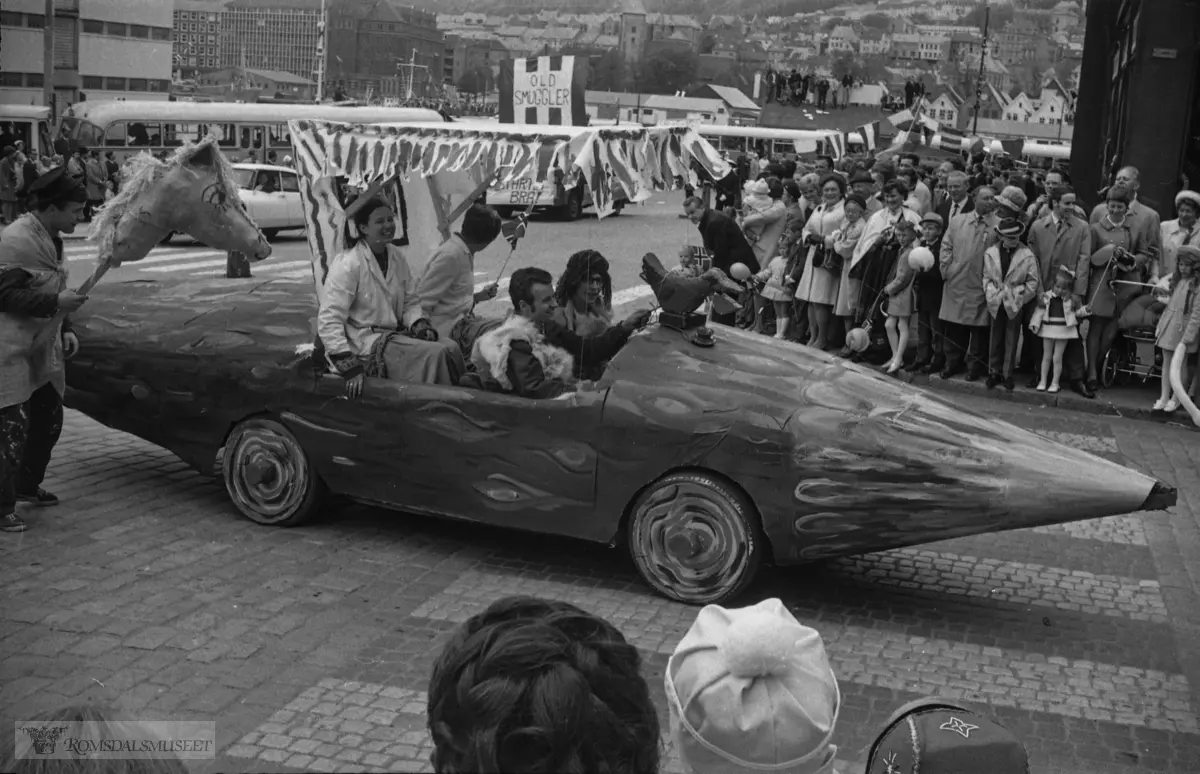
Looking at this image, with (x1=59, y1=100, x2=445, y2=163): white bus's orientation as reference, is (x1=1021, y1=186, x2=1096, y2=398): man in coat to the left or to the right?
on its left

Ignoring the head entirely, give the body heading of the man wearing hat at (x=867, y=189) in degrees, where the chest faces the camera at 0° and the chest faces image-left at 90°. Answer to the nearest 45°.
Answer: approximately 45°

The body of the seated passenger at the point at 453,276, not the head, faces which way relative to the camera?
to the viewer's right

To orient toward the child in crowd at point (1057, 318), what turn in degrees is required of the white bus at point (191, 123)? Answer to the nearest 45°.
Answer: approximately 135° to its left

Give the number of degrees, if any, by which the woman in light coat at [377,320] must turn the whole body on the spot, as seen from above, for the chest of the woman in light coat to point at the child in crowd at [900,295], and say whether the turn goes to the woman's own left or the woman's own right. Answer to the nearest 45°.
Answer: approximately 90° to the woman's own left

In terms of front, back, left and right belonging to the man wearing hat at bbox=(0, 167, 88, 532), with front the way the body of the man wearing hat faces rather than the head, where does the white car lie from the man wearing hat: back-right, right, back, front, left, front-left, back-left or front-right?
left

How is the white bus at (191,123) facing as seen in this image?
to the viewer's left

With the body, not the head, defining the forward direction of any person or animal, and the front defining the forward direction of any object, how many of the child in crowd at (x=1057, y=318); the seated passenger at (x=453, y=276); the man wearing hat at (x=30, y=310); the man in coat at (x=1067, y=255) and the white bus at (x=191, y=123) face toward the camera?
2

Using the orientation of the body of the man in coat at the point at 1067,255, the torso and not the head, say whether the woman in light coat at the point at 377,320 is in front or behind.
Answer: in front
